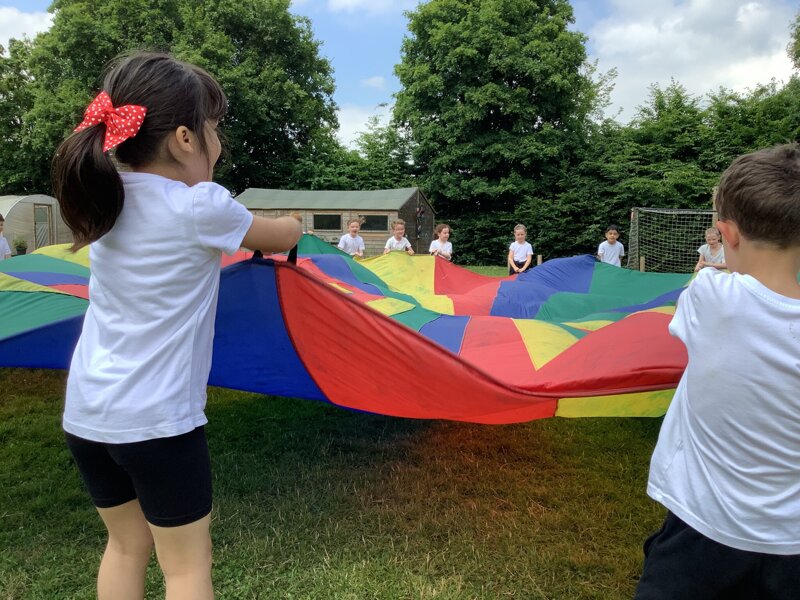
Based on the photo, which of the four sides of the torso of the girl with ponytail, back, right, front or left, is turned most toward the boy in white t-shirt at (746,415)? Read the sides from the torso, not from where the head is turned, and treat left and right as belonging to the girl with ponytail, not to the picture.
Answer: right

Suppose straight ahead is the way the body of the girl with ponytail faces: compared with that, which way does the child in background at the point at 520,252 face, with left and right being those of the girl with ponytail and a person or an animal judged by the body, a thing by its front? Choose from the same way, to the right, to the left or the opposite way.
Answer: the opposite way

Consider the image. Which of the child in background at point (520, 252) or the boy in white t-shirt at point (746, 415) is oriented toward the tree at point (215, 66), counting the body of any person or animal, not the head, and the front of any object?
the boy in white t-shirt

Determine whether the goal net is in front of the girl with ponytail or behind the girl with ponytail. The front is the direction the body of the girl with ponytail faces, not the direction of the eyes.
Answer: in front

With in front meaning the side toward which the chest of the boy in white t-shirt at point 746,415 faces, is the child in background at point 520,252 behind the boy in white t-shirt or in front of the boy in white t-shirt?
in front

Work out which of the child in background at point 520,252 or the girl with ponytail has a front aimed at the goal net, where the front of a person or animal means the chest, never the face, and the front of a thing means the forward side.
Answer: the girl with ponytail

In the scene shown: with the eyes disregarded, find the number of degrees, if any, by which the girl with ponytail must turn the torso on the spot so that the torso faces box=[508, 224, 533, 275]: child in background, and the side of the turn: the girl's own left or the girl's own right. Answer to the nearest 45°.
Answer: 0° — they already face them

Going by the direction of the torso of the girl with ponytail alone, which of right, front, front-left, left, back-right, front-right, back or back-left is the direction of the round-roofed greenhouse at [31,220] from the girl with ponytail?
front-left

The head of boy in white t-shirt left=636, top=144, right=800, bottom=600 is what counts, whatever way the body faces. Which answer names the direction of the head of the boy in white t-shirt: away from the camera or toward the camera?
away from the camera

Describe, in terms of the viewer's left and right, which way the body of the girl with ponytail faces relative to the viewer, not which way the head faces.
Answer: facing away from the viewer and to the right of the viewer

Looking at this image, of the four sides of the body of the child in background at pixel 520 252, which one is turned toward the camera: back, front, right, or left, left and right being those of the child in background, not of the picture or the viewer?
front

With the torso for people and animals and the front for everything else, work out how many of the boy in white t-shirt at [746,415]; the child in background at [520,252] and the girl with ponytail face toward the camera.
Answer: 1

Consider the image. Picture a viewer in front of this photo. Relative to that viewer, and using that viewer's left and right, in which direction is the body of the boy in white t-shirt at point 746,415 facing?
facing away from the viewer and to the left of the viewer

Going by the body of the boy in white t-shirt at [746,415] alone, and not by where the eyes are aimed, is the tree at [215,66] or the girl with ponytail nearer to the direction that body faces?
the tree

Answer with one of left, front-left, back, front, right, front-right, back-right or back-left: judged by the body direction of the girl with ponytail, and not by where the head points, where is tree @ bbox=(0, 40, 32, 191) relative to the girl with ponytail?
front-left

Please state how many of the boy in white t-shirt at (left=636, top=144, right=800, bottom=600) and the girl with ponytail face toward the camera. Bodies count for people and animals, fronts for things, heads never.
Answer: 0
